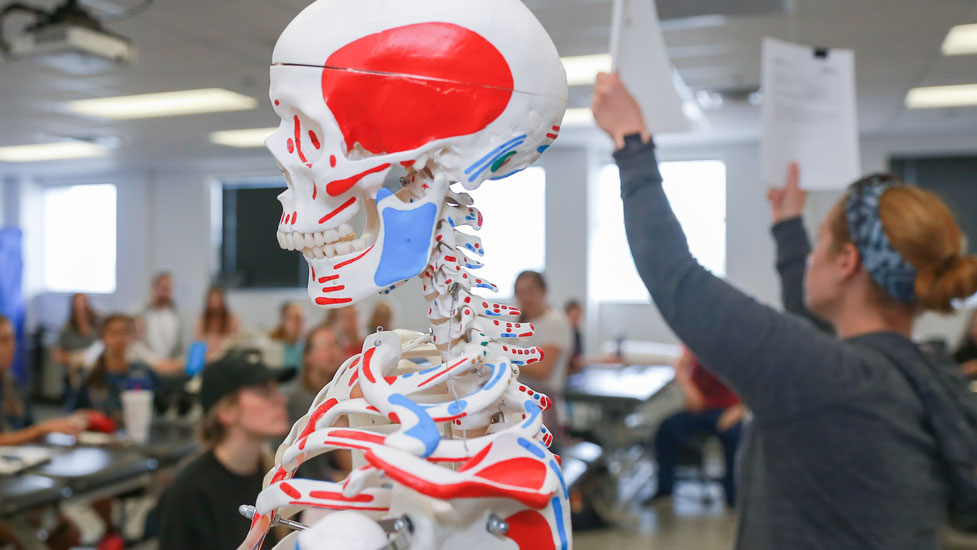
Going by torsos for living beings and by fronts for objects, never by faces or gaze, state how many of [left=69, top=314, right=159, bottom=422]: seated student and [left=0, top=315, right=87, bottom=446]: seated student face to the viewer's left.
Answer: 0

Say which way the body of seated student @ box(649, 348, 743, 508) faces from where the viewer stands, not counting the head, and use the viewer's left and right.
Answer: facing the viewer and to the left of the viewer

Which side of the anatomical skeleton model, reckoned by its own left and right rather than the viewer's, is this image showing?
left

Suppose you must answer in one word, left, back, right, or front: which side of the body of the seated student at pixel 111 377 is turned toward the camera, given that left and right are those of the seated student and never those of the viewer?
front

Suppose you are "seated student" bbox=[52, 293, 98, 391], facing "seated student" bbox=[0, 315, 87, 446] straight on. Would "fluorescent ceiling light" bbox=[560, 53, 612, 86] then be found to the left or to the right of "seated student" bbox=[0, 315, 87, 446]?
left

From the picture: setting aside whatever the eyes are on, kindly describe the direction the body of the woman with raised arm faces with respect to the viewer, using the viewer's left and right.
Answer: facing away from the viewer and to the left of the viewer

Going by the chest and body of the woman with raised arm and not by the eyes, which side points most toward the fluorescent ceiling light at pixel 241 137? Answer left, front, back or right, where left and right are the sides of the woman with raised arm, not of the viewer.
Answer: front

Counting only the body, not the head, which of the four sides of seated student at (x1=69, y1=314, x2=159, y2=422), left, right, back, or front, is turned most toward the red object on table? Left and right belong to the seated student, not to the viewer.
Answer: front

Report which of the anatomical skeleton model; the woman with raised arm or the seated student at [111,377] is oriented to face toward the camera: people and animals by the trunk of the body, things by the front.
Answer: the seated student

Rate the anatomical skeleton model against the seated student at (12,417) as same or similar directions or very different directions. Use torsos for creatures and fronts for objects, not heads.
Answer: very different directions

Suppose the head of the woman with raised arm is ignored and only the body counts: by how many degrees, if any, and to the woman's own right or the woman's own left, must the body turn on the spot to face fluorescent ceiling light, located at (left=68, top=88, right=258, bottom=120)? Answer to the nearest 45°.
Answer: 0° — they already face it
